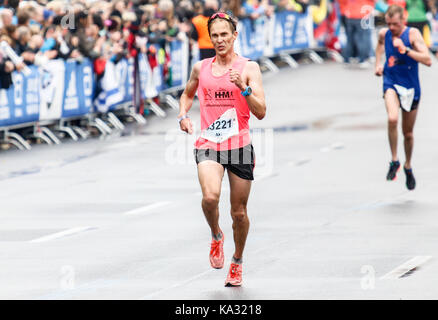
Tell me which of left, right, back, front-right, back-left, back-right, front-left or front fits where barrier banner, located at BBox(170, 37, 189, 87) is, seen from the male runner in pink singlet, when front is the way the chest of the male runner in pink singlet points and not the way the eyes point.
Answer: back

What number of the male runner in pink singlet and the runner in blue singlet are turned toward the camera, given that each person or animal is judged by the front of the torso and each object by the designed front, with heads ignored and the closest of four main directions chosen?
2

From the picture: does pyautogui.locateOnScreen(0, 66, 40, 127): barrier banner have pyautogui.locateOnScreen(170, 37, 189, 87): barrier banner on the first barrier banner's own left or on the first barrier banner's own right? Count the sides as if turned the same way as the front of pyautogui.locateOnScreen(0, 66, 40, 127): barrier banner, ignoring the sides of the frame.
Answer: on the first barrier banner's own left

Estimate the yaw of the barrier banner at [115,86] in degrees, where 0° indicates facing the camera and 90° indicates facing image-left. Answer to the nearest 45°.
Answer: approximately 315°

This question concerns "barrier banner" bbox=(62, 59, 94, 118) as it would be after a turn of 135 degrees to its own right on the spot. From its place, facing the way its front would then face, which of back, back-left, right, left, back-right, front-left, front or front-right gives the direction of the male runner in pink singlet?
left

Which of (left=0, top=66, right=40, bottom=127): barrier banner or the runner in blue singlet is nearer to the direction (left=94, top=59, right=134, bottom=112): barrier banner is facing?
the runner in blue singlet

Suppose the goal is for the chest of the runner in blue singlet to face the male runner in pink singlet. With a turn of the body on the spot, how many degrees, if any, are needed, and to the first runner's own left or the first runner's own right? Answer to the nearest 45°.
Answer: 0° — they already face them

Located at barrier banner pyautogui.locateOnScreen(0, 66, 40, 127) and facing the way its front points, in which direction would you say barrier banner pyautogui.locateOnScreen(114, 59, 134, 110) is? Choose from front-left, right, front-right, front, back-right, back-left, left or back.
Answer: left

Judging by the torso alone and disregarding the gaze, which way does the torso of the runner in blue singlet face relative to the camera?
toward the camera

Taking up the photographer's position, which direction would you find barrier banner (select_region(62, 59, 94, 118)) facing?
facing the viewer and to the right of the viewer

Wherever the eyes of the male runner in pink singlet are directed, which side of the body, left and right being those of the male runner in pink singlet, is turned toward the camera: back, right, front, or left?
front

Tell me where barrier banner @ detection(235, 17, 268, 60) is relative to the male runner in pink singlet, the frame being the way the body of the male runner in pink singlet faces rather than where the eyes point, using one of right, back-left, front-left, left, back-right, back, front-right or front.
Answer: back

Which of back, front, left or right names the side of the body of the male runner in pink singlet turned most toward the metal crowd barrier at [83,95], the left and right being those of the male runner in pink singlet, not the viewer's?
back

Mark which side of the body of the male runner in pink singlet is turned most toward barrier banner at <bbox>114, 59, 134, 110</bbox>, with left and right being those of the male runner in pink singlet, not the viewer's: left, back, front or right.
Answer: back

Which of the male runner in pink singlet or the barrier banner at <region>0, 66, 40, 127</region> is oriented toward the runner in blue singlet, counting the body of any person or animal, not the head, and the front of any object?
the barrier banner
